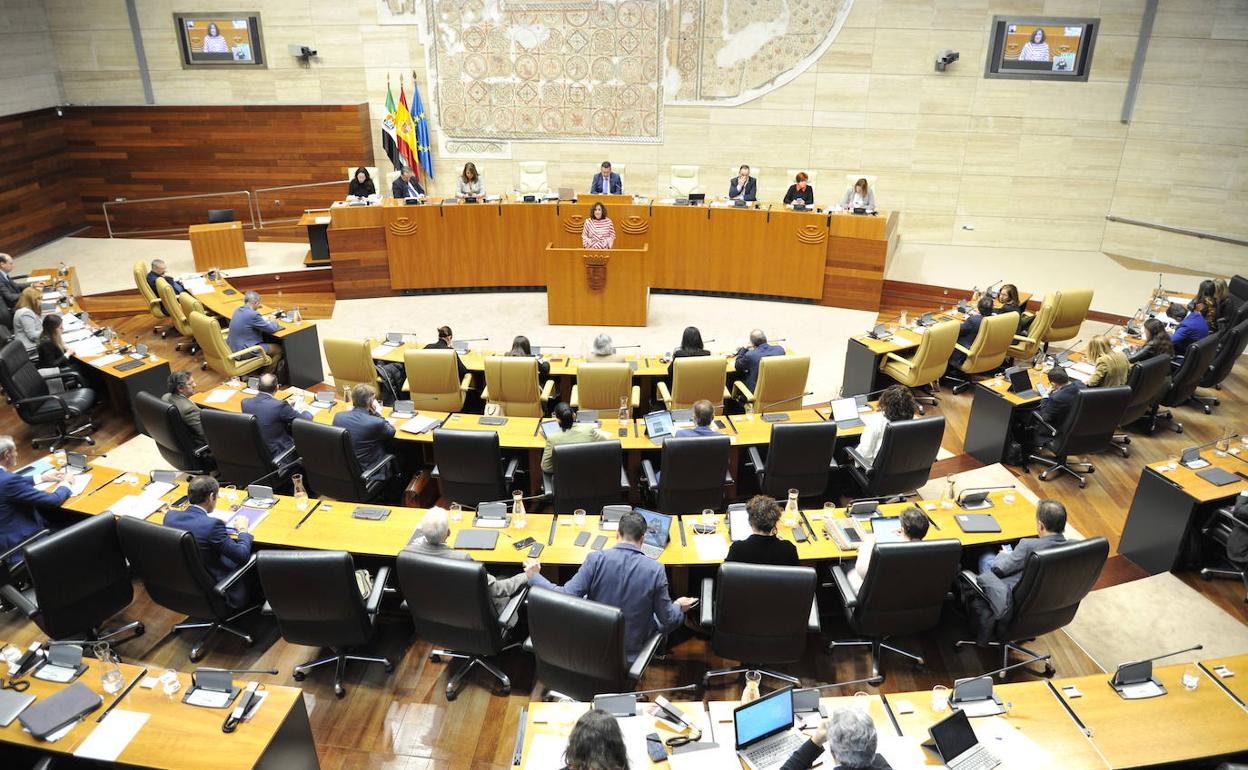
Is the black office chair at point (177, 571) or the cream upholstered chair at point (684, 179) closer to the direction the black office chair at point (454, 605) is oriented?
the cream upholstered chair

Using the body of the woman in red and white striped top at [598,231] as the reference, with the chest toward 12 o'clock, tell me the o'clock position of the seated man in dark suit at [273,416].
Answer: The seated man in dark suit is roughly at 1 o'clock from the woman in red and white striped top.

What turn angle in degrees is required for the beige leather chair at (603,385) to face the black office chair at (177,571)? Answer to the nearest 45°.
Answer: approximately 135° to its left

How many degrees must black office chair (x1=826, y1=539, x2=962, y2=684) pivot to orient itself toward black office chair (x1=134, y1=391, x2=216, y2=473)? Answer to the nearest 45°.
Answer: approximately 45° to its left

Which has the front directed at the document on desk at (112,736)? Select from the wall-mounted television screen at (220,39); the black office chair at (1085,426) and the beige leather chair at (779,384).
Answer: the wall-mounted television screen

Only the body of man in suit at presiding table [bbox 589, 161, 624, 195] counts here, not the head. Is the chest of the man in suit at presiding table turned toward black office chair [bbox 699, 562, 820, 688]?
yes

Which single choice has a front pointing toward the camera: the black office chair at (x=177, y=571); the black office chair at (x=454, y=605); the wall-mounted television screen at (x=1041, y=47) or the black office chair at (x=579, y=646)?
the wall-mounted television screen

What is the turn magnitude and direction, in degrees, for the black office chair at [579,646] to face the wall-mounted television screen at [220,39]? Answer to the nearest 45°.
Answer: approximately 90° to its left

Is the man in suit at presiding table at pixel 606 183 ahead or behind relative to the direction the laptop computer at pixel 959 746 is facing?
behind

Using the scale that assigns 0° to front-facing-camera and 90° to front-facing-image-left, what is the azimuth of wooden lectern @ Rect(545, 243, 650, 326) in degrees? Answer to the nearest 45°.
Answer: approximately 0°

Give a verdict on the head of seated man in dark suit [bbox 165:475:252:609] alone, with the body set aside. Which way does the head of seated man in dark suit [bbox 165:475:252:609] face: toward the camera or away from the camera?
away from the camera

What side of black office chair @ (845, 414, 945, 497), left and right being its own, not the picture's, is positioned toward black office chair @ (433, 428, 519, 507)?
left

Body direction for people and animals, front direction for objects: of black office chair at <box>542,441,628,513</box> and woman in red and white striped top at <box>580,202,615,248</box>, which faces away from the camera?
the black office chair

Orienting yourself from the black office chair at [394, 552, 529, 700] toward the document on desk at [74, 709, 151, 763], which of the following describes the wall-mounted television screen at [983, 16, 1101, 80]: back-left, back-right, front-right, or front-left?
back-right

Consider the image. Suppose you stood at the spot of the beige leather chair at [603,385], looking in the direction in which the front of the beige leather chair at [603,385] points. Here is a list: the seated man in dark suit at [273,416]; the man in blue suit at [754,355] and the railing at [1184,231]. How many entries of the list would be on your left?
1

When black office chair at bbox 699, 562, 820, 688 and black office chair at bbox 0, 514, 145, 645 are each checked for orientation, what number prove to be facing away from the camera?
2

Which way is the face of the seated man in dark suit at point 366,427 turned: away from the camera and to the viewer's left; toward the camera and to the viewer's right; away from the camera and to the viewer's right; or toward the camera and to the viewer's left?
away from the camera and to the viewer's right
